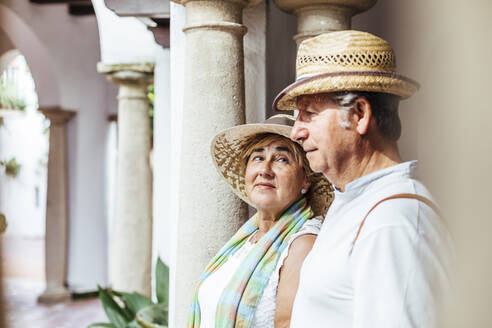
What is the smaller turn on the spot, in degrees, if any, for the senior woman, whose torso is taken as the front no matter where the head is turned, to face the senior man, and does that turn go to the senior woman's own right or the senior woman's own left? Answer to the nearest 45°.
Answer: approximately 45° to the senior woman's own left

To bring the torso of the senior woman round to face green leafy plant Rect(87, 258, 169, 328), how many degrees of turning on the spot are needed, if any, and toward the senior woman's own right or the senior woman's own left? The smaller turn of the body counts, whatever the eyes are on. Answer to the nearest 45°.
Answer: approximately 135° to the senior woman's own right

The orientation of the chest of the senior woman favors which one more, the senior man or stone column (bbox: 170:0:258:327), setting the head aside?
the senior man

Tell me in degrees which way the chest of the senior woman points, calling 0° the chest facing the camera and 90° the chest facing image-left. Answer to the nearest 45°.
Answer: approximately 45°

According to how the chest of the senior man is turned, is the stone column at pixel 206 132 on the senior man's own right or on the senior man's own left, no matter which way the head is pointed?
on the senior man's own right

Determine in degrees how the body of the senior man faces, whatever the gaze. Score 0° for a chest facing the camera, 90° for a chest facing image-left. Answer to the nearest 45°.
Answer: approximately 90°

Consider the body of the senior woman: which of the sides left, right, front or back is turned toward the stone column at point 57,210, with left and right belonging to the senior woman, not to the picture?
right

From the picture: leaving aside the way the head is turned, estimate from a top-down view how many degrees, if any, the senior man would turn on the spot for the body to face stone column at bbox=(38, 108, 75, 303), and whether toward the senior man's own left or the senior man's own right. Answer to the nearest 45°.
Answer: approximately 45° to the senior man's own right

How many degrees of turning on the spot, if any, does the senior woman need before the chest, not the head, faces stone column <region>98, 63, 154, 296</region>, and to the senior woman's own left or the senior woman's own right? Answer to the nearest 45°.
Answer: approximately 135° to the senior woman's own right

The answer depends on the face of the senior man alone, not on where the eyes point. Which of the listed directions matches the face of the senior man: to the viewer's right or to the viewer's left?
to the viewer's left
